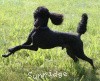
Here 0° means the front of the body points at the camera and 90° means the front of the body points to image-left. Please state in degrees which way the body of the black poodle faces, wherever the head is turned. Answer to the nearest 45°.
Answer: approximately 90°
